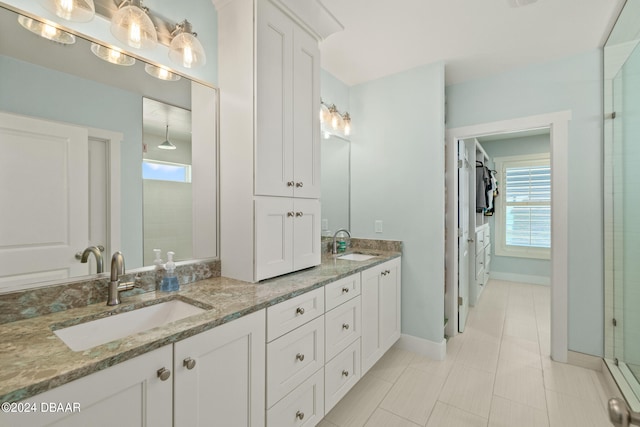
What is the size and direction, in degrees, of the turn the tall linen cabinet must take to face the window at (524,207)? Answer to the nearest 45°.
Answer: approximately 90° to its left

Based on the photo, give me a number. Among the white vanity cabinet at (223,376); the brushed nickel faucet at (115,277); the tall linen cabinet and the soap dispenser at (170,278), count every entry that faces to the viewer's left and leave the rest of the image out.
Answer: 0

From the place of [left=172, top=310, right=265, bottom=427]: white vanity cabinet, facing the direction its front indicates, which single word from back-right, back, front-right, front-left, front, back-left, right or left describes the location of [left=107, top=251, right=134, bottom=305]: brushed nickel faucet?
back

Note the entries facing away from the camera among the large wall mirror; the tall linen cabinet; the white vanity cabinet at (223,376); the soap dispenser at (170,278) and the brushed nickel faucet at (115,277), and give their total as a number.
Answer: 0

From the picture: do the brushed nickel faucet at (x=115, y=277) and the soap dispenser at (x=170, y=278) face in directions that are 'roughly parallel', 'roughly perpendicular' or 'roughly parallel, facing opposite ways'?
roughly parallel

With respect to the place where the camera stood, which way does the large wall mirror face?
facing the viewer and to the right of the viewer

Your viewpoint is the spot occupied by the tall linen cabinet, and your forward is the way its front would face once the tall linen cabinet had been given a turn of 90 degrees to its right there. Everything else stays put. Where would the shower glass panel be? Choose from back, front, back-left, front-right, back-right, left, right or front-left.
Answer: back-left

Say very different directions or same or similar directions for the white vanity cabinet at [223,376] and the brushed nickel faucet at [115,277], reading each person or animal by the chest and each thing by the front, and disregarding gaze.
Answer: same or similar directions

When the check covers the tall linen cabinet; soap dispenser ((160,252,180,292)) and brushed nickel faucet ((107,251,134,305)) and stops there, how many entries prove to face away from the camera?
0
